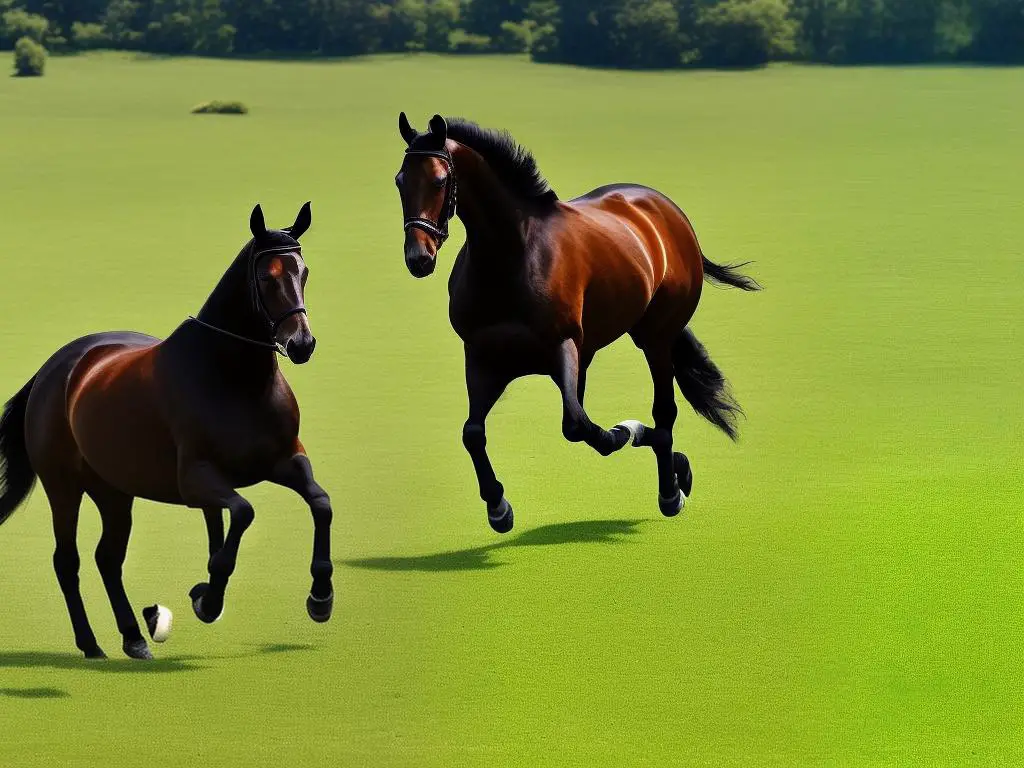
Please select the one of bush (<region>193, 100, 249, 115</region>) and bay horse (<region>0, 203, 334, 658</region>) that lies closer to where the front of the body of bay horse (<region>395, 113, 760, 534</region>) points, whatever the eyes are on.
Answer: the bay horse

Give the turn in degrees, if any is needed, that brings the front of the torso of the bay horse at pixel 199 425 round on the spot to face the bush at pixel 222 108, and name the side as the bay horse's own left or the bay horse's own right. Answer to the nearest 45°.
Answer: approximately 135° to the bay horse's own left

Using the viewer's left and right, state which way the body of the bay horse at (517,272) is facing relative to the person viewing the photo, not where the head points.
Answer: facing the viewer and to the left of the viewer

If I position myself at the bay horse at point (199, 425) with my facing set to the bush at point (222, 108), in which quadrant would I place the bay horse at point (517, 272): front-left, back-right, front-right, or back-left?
front-right

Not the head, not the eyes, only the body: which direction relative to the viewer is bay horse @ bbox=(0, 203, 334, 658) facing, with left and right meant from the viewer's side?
facing the viewer and to the right of the viewer

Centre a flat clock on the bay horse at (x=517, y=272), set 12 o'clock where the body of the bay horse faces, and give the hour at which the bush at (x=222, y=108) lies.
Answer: The bush is roughly at 4 o'clock from the bay horse.

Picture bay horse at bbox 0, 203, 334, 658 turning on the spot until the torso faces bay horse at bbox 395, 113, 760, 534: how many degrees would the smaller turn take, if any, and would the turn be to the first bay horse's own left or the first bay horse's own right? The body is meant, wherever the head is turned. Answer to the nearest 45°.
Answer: approximately 90° to the first bay horse's own left

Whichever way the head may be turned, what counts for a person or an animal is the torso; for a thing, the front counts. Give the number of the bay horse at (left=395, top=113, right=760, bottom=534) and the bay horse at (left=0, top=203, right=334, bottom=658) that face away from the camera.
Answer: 0

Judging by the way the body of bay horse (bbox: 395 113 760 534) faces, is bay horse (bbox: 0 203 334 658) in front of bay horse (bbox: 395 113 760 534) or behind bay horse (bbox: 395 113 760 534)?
in front

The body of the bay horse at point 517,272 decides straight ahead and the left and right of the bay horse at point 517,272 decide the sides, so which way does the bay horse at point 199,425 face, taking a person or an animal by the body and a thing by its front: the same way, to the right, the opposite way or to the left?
to the left

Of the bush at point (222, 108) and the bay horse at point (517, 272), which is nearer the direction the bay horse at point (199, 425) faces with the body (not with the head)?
the bay horse
